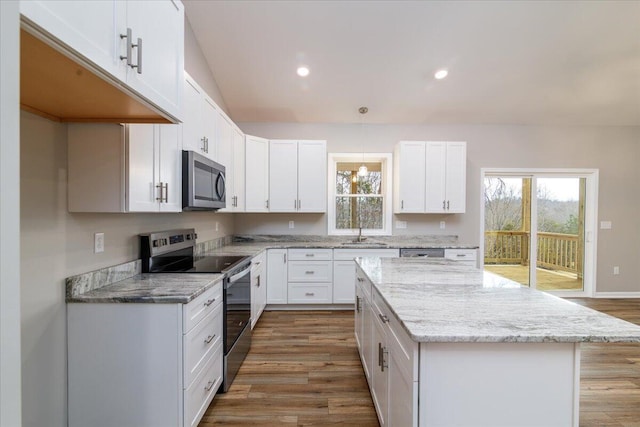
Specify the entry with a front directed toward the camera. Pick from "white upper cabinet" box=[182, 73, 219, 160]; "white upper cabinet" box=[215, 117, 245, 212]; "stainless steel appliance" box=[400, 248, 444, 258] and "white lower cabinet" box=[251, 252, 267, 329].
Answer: the stainless steel appliance

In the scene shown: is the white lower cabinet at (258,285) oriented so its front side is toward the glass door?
yes

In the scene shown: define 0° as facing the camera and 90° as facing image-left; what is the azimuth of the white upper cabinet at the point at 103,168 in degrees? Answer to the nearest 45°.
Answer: approximately 315°

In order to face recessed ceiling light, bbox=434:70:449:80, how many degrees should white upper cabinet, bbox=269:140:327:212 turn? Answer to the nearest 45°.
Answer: approximately 90° to its left

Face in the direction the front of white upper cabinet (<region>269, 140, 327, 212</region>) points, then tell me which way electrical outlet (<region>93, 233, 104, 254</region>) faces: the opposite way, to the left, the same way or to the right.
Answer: to the left

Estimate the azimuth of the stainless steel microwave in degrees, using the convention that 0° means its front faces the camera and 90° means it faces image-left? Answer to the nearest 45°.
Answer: approximately 315°

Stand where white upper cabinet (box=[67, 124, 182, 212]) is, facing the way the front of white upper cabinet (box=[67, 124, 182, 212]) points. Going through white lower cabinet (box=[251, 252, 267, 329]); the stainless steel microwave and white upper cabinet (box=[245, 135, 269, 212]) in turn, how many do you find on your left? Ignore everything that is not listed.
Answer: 3

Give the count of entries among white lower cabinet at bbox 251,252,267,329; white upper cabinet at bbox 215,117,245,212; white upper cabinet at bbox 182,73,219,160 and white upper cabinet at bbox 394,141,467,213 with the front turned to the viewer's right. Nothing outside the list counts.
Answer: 3

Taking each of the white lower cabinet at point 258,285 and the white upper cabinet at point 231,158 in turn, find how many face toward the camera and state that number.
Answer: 0

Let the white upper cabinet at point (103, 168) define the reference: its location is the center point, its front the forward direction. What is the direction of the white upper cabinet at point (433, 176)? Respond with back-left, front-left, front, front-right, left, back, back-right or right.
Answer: front-left

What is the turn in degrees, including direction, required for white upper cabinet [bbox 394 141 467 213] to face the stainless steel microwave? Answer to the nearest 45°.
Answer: approximately 45° to its right

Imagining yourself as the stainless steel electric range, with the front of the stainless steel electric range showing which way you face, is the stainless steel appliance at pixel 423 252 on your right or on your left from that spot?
on your left

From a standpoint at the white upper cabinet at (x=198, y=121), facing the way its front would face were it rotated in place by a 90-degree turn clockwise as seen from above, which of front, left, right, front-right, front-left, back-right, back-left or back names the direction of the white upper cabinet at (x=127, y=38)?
front

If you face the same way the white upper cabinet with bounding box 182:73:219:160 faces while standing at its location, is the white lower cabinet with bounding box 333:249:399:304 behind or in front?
in front

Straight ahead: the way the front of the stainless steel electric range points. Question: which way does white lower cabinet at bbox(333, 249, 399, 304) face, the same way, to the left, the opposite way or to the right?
to the right

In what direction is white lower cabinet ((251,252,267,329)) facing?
to the viewer's right

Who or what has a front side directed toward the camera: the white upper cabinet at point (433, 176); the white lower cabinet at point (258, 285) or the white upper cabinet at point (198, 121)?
the white upper cabinet at point (433, 176)

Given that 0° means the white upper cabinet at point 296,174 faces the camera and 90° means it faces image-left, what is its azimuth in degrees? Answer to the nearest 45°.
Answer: approximately 0°
